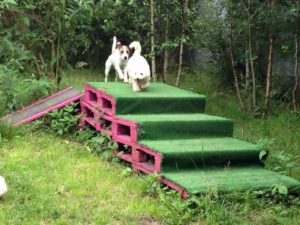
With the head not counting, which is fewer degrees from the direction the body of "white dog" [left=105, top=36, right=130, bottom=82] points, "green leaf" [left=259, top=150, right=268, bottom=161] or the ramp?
the green leaf

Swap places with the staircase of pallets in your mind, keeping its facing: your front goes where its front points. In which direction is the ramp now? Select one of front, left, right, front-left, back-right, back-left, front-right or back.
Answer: back

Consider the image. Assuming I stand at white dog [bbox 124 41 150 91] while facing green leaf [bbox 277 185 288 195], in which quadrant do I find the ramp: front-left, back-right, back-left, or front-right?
back-right

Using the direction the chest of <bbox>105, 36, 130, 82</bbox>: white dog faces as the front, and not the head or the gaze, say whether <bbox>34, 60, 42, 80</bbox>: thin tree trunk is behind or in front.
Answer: behind

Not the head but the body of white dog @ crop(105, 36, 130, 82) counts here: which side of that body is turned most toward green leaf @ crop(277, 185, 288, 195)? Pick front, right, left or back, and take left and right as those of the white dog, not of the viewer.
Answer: front

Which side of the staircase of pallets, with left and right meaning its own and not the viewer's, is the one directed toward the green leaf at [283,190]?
front

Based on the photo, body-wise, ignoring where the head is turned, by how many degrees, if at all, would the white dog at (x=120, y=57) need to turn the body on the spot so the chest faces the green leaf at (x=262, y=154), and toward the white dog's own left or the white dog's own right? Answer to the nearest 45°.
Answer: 0° — it already faces it

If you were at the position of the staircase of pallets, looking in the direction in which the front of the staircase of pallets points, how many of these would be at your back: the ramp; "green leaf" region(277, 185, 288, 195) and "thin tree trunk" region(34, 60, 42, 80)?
2

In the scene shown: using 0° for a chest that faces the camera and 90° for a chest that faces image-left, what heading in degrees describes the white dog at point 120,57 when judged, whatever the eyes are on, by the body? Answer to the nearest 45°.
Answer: approximately 315°
